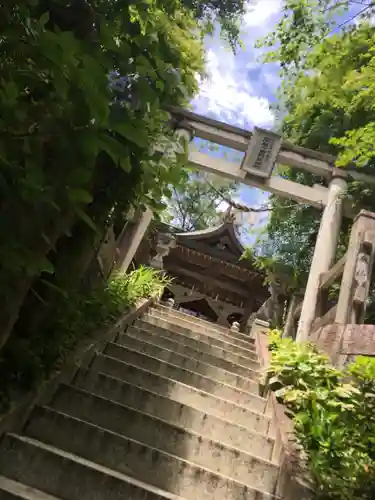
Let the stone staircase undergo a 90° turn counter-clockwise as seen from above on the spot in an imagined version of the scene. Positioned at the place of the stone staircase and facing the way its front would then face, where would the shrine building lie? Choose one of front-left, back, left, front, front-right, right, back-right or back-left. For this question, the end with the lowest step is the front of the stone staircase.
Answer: left

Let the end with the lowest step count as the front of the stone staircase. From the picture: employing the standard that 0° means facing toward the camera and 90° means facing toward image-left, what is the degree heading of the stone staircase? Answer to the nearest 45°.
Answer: approximately 0°

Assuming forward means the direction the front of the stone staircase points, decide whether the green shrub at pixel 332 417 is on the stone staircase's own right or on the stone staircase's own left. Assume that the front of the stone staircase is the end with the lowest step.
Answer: on the stone staircase's own left
